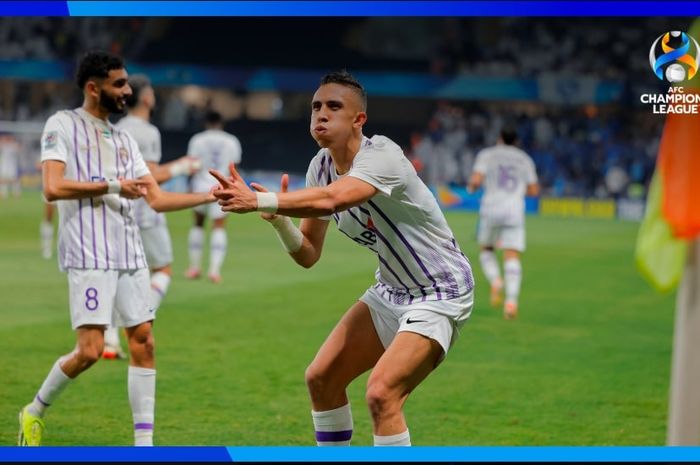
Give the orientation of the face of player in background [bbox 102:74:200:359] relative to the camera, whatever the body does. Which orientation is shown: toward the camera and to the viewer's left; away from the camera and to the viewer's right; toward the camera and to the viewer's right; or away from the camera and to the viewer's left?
away from the camera and to the viewer's right

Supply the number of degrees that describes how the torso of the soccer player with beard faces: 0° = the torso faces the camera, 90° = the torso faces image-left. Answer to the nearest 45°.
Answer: approximately 315°

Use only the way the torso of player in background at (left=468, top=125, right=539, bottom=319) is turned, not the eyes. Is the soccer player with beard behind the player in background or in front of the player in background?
behind

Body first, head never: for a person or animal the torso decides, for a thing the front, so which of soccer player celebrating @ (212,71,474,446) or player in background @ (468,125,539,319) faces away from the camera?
the player in background

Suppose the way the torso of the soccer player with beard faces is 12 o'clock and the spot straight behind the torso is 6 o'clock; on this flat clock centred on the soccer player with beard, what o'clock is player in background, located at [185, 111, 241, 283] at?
The player in background is roughly at 8 o'clock from the soccer player with beard.

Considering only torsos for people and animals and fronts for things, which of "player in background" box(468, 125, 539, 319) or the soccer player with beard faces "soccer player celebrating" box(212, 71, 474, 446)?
the soccer player with beard

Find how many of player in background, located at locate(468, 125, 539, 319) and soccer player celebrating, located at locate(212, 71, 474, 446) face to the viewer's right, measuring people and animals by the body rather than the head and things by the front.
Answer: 0

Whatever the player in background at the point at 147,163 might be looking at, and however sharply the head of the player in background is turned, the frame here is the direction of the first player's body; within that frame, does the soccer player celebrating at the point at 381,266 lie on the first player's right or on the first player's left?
on the first player's right

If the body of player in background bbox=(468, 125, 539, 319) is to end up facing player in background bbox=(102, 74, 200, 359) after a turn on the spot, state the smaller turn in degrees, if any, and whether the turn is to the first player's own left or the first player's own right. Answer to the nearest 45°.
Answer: approximately 135° to the first player's own left

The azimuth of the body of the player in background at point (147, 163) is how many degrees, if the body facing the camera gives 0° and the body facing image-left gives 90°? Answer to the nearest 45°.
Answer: approximately 270°

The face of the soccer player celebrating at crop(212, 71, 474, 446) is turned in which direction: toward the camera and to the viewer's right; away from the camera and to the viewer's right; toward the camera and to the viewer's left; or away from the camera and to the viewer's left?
toward the camera and to the viewer's left

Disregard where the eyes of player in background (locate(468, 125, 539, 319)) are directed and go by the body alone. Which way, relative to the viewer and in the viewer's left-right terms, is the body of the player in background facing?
facing away from the viewer
